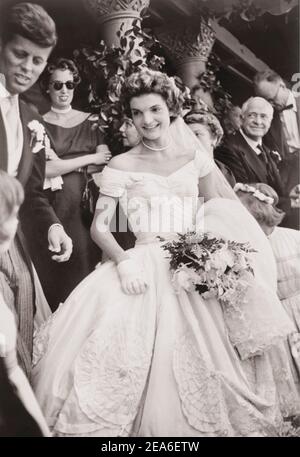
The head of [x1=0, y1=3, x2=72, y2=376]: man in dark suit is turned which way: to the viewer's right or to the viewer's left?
to the viewer's right

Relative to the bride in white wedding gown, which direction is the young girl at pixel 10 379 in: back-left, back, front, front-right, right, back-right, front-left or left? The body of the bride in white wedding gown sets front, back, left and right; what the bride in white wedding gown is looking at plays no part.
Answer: right

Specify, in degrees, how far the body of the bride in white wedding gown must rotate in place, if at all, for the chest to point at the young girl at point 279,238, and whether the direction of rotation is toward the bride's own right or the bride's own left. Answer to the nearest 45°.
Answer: approximately 135° to the bride's own left

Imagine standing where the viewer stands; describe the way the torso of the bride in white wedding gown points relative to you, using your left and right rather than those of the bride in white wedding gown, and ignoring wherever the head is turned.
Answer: facing the viewer

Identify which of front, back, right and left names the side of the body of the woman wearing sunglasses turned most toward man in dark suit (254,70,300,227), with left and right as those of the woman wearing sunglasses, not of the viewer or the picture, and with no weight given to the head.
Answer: left

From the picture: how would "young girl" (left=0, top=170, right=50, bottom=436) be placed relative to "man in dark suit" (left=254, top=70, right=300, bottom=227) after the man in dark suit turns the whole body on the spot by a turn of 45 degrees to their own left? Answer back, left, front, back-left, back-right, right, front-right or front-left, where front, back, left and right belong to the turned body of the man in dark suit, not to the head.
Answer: front-right

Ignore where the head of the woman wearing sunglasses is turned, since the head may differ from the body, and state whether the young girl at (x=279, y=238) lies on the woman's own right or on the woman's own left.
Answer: on the woman's own left

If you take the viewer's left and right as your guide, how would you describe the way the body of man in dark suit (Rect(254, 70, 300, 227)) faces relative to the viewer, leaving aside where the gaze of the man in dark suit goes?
facing the viewer and to the left of the viewer

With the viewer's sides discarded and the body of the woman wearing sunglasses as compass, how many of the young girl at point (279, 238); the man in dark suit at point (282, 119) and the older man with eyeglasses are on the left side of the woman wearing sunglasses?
3
